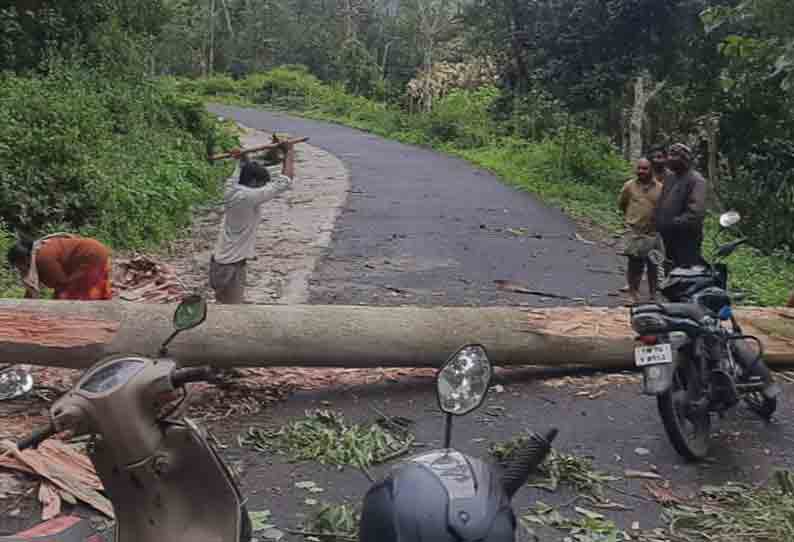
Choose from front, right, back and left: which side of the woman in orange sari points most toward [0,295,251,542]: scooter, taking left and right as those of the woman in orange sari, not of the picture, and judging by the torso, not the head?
left

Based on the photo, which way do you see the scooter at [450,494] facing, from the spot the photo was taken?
facing away from the viewer and to the left of the viewer

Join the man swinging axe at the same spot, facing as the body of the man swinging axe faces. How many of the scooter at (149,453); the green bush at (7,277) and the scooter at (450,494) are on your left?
1

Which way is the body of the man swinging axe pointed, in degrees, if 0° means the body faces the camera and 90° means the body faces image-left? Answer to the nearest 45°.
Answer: approximately 225°

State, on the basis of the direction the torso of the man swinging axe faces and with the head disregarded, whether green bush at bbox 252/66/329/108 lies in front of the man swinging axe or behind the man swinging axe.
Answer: in front

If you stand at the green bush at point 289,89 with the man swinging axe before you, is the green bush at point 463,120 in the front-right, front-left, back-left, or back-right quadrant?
front-left

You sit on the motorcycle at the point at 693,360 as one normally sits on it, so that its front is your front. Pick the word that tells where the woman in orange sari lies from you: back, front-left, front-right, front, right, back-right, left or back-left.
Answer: back-left

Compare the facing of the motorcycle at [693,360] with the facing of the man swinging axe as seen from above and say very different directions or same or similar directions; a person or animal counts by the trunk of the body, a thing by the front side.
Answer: same or similar directions

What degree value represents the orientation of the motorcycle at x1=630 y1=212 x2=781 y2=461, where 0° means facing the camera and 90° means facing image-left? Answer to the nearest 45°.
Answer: approximately 225°

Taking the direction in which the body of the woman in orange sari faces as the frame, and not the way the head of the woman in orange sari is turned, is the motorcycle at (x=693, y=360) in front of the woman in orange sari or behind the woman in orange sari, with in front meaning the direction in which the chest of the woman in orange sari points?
behind

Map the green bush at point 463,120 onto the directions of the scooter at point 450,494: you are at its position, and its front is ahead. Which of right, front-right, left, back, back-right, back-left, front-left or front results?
front-right

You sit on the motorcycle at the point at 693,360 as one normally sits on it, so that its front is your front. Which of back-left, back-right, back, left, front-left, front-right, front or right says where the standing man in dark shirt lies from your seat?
front-left

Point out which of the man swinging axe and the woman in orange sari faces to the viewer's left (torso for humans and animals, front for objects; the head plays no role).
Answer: the woman in orange sari

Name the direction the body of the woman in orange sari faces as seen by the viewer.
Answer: to the viewer's left

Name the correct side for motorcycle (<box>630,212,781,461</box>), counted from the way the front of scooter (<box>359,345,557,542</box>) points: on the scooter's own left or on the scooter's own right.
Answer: on the scooter's own right

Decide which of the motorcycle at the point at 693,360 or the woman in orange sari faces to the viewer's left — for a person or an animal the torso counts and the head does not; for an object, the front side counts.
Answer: the woman in orange sari
